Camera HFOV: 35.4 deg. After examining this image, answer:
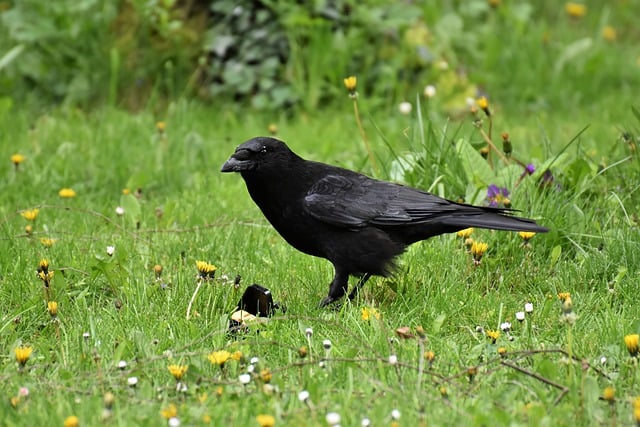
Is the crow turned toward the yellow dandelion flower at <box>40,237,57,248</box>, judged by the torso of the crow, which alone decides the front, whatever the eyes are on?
yes

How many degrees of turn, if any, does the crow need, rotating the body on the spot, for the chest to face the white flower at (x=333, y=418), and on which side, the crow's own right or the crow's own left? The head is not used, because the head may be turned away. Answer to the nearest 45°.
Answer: approximately 90° to the crow's own left

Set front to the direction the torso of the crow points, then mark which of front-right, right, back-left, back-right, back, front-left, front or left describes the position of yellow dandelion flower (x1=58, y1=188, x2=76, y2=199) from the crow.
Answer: front-right

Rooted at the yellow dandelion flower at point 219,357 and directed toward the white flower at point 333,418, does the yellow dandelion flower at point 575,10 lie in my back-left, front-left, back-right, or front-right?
back-left

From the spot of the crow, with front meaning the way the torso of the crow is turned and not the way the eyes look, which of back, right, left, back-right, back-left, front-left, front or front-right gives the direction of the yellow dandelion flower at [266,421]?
left

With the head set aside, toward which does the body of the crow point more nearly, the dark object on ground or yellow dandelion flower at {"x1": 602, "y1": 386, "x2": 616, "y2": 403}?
the dark object on ground

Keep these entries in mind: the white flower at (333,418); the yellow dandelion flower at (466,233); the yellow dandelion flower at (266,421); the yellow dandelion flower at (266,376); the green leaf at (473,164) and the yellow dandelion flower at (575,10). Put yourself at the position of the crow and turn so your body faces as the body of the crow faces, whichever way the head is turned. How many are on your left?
3

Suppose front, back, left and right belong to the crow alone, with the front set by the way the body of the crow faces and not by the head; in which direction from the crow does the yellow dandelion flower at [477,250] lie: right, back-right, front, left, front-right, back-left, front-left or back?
back

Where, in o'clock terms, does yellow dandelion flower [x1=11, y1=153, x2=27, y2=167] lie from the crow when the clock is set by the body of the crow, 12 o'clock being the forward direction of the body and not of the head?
The yellow dandelion flower is roughly at 1 o'clock from the crow.

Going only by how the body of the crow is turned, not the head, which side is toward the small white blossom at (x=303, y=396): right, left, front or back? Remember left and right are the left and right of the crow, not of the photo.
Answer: left

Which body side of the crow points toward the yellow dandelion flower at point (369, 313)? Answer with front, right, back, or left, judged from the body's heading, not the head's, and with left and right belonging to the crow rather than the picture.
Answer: left

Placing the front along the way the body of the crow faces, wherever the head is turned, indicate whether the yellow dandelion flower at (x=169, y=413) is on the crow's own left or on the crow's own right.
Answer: on the crow's own left

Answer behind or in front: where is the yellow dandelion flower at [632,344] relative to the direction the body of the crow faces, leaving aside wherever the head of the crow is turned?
behind

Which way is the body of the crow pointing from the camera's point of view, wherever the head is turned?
to the viewer's left
